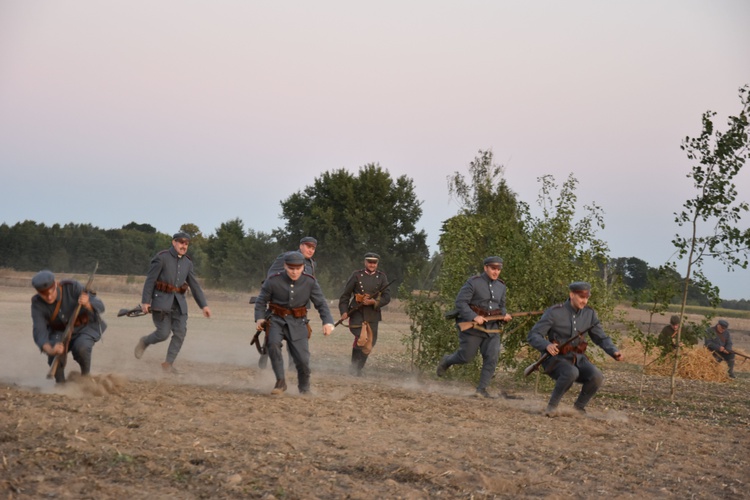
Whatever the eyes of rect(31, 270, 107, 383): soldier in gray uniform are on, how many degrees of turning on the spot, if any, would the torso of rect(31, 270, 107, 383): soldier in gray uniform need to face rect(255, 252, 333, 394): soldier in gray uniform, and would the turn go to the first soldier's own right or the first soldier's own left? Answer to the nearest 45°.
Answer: approximately 135° to the first soldier's own left

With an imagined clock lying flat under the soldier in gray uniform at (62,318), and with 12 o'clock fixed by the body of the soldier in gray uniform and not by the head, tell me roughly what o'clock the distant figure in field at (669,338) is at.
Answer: The distant figure in field is roughly at 7 o'clock from the soldier in gray uniform.

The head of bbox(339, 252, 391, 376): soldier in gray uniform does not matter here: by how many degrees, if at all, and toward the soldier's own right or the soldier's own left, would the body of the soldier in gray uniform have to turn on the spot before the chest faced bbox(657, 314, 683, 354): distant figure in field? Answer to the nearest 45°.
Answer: approximately 90° to the soldier's own left

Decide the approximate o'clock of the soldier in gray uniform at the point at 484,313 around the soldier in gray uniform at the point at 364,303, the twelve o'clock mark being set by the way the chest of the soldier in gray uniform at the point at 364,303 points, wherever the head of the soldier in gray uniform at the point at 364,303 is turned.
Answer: the soldier in gray uniform at the point at 484,313 is roughly at 11 o'clock from the soldier in gray uniform at the point at 364,303.

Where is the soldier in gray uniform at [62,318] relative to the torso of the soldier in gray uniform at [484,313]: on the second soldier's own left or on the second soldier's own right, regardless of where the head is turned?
on the second soldier's own right

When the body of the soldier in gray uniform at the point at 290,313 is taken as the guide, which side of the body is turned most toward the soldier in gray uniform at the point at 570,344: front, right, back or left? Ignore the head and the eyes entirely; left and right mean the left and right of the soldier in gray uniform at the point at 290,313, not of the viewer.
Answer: left

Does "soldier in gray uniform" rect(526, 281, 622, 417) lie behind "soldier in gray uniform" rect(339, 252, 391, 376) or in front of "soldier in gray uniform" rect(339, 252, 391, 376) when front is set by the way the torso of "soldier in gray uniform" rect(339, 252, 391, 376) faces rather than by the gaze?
in front

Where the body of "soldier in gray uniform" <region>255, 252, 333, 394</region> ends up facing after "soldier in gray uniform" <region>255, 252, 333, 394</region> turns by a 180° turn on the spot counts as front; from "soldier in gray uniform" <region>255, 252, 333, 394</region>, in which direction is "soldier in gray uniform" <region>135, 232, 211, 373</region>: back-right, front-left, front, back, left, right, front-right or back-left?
front-left

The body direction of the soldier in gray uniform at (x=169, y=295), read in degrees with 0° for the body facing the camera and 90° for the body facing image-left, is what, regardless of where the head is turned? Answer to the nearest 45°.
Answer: approximately 315°

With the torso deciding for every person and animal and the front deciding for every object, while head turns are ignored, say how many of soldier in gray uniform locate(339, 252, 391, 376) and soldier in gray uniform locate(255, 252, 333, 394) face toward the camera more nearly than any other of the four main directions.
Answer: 2
